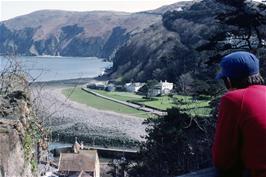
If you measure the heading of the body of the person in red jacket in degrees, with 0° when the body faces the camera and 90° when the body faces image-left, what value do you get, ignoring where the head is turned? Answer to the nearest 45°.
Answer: approximately 135°

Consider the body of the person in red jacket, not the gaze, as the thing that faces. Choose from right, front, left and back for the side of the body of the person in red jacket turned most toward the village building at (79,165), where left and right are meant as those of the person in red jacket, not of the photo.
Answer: front

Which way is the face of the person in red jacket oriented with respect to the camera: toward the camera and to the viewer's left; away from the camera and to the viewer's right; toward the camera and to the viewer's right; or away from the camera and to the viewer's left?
away from the camera and to the viewer's left
